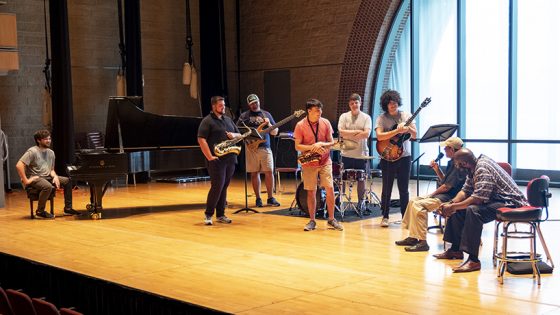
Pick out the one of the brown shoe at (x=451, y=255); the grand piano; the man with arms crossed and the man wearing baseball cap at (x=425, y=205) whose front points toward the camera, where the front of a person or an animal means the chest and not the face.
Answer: the man with arms crossed

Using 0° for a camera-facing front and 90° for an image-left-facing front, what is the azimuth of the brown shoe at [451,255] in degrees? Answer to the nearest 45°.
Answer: approximately 90°

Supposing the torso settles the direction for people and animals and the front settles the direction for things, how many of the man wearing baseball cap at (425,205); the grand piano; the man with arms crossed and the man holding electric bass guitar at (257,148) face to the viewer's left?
2

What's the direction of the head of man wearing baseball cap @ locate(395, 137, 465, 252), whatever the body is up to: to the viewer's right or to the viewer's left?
to the viewer's left

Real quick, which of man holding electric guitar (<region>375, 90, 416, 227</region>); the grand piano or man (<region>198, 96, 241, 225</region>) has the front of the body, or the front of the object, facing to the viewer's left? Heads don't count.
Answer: the grand piano

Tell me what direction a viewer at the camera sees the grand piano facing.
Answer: facing to the left of the viewer

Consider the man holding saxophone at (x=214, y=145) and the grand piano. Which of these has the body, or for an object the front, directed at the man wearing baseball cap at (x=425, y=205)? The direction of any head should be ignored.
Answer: the man holding saxophone

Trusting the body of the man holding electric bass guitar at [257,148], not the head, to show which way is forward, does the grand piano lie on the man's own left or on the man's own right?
on the man's own right

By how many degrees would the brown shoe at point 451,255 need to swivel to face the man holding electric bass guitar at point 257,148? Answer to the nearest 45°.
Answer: approximately 45° to its right

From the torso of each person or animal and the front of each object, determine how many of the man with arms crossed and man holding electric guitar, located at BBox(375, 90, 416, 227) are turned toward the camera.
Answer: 2
